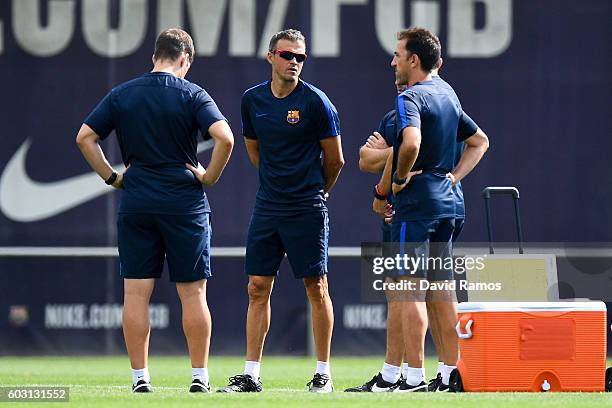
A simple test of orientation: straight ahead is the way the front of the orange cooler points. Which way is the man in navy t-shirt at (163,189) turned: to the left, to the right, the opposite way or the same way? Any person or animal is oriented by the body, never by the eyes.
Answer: the opposite way

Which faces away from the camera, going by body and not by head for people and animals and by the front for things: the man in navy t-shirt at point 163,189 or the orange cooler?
the man in navy t-shirt

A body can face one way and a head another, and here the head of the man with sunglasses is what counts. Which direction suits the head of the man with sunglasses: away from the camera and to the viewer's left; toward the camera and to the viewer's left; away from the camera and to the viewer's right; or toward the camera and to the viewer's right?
toward the camera and to the viewer's right

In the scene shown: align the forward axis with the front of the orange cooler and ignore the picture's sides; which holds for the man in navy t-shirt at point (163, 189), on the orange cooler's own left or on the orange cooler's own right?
on the orange cooler's own right

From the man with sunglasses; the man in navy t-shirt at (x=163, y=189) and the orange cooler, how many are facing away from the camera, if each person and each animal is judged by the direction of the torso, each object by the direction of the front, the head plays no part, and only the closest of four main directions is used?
1

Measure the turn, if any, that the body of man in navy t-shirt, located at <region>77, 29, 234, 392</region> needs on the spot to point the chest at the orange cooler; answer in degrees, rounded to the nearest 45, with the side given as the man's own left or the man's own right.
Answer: approximately 90° to the man's own right

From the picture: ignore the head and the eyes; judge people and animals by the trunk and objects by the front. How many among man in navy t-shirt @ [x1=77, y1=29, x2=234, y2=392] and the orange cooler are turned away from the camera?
1

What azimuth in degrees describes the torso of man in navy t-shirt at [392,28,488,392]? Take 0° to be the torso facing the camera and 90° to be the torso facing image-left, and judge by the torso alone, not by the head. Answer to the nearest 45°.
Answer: approximately 135°

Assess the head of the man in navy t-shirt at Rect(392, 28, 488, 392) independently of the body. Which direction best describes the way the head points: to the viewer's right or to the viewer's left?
to the viewer's left

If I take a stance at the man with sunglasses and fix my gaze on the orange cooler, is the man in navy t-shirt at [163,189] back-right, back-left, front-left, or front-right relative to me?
back-right

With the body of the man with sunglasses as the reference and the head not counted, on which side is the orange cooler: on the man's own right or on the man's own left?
on the man's own left

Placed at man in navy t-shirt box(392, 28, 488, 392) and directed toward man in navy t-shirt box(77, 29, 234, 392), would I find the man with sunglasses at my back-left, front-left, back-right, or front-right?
front-right

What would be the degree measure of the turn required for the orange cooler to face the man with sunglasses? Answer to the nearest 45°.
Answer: approximately 90° to its right

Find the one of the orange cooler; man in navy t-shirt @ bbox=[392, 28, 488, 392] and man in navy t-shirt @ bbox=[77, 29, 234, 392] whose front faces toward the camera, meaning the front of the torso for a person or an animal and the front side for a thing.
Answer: the orange cooler

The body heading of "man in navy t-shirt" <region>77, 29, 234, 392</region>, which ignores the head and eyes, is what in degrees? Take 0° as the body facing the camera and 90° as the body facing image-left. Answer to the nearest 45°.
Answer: approximately 180°

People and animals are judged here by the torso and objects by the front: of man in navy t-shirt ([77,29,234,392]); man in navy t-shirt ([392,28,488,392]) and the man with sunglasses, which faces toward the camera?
the man with sunglasses

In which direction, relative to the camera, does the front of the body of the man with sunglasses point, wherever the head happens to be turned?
toward the camera
